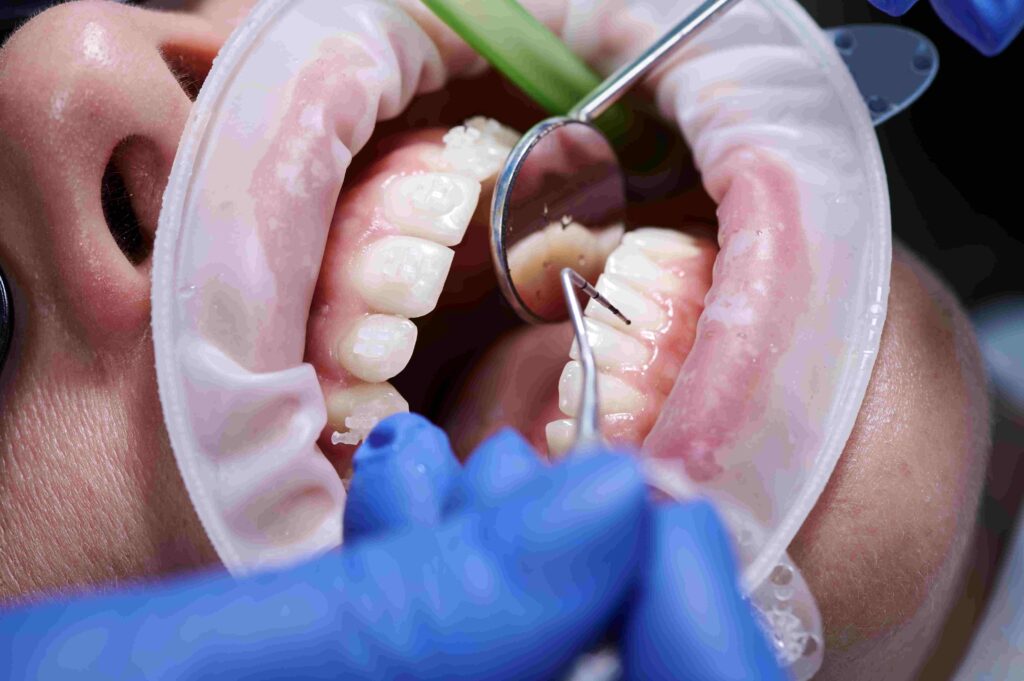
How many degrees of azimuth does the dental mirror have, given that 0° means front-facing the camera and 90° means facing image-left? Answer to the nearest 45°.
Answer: approximately 315°
